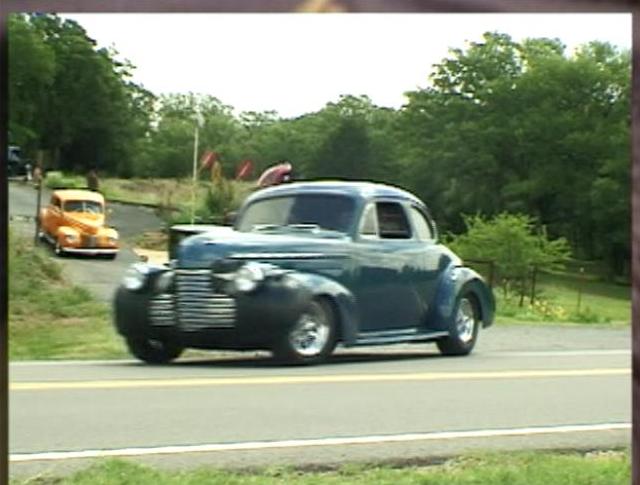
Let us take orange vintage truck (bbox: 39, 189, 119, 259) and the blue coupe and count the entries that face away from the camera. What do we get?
0

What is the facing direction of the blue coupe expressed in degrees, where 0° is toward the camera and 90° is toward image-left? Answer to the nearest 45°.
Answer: approximately 45°

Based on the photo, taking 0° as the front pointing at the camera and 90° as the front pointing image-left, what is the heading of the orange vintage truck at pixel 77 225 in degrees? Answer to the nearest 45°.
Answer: approximately 315°

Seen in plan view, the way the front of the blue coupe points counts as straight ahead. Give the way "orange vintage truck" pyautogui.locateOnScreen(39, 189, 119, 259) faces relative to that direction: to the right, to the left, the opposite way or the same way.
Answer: to the left

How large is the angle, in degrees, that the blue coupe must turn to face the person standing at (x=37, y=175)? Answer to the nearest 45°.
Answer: approximately 45° to its right
